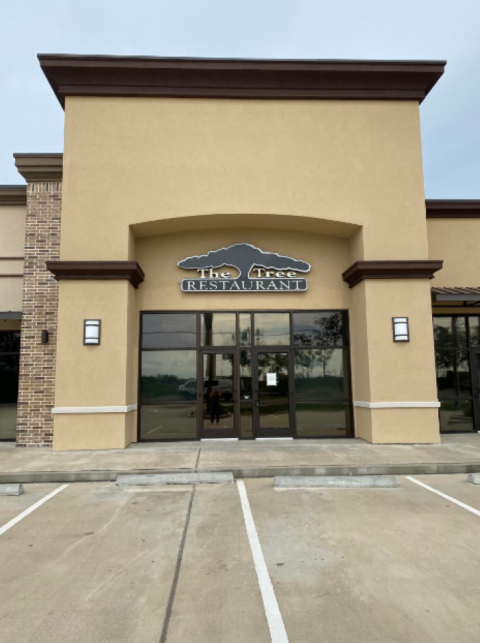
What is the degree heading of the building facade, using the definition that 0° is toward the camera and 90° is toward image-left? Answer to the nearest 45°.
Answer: approximately 0°

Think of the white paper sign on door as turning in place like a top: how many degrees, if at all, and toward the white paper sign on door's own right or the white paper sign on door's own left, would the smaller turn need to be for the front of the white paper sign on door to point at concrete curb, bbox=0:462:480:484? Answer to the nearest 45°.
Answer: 0° — it already faces it

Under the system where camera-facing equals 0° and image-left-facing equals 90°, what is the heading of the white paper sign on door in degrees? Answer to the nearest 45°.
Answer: approximately 0°
